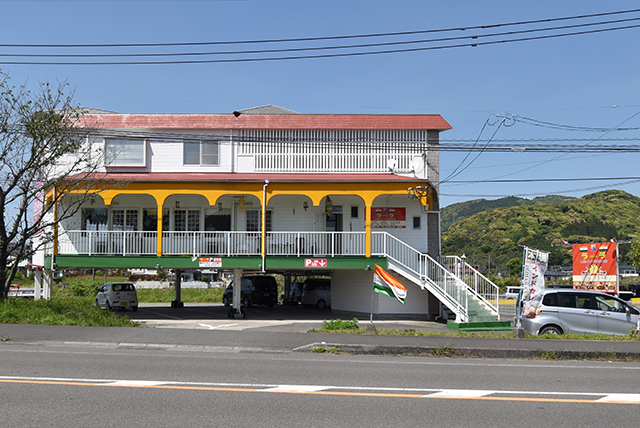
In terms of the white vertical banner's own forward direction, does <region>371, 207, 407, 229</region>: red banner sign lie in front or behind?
behind

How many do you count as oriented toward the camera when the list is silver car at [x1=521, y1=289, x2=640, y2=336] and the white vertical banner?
1

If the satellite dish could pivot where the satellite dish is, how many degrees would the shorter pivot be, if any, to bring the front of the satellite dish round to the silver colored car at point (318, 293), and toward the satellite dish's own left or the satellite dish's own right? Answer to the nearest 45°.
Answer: approximately 90° to the satellite dish's own right

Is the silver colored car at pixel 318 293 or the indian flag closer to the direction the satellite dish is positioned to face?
the indian flag

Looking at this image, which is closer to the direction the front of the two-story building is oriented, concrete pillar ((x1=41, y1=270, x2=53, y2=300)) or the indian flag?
the indian flag

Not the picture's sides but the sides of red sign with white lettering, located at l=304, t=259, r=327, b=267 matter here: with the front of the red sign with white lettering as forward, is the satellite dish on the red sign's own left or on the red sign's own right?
on the red sign's own left

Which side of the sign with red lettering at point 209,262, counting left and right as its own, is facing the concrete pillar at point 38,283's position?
right

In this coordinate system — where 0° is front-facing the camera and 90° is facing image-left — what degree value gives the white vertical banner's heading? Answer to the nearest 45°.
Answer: approximately 0°

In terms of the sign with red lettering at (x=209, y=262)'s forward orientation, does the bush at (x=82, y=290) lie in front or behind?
behind

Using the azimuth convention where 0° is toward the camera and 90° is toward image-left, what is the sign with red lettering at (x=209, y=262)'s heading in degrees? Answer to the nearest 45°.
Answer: approximately 0°

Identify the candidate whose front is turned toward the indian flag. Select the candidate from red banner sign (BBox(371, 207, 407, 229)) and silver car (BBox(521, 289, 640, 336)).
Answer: the red banner sign

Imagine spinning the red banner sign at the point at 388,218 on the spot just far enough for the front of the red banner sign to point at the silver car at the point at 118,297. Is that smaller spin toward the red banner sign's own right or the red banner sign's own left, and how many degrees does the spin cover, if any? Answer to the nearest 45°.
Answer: approximately 90° to the red banner sign's own right
